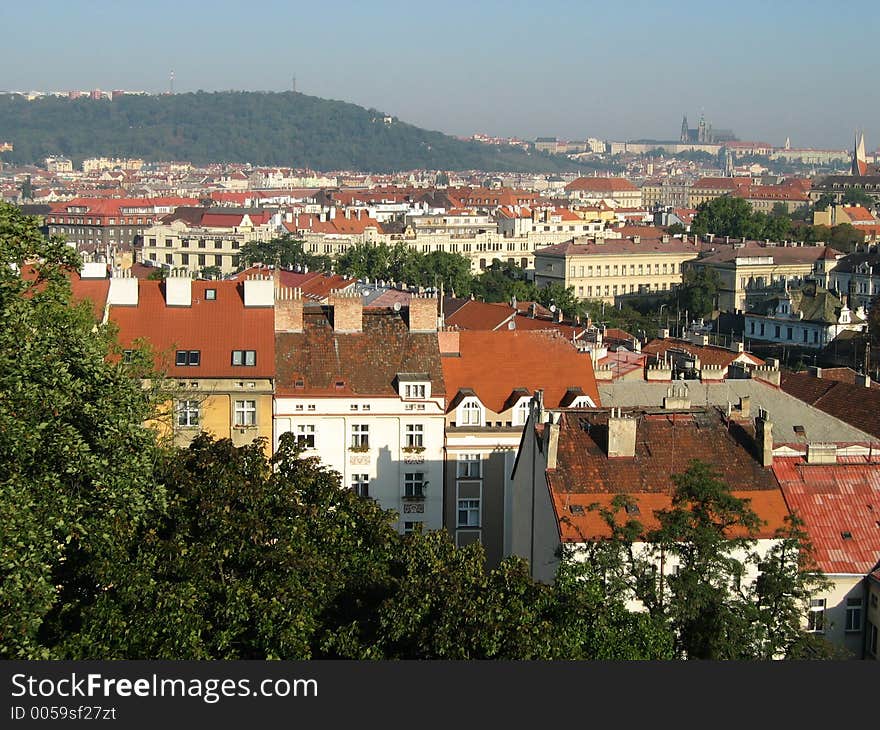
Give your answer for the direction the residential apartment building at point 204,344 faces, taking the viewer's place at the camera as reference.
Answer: facing the viewer

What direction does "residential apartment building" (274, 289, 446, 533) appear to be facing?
toward the camera

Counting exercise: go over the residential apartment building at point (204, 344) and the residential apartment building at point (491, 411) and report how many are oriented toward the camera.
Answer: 2

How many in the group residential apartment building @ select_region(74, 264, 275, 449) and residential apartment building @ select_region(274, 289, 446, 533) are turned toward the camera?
2

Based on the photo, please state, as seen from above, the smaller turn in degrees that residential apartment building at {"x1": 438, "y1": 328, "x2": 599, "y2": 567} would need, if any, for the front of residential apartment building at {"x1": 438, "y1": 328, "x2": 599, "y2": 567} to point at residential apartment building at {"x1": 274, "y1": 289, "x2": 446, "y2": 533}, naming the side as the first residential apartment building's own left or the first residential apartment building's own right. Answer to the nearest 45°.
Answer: approximately 90° to the first residential apartment building's own right

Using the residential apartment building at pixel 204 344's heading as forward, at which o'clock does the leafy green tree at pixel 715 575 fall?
The leafy green tree is roughly at 11 o'clock from the residential apartment building.

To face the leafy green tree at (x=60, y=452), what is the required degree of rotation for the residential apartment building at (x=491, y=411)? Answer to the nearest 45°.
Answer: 0° — it already faces it

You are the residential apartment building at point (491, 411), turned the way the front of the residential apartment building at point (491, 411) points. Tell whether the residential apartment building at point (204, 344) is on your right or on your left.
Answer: on your right

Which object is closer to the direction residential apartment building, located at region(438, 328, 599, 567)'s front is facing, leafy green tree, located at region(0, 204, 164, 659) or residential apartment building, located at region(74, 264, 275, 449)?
the leafy green tree

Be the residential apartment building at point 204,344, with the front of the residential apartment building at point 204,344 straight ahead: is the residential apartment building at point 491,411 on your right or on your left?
on your left

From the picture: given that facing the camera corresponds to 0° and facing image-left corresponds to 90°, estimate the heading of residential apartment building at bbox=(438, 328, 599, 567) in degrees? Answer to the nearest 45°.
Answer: approximately 0°

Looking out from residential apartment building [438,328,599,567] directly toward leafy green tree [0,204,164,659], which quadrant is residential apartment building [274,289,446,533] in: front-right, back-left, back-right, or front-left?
front-right

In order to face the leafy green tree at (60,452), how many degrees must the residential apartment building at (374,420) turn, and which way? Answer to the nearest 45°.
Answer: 0° — it already faces it

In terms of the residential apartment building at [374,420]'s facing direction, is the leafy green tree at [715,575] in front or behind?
in front
